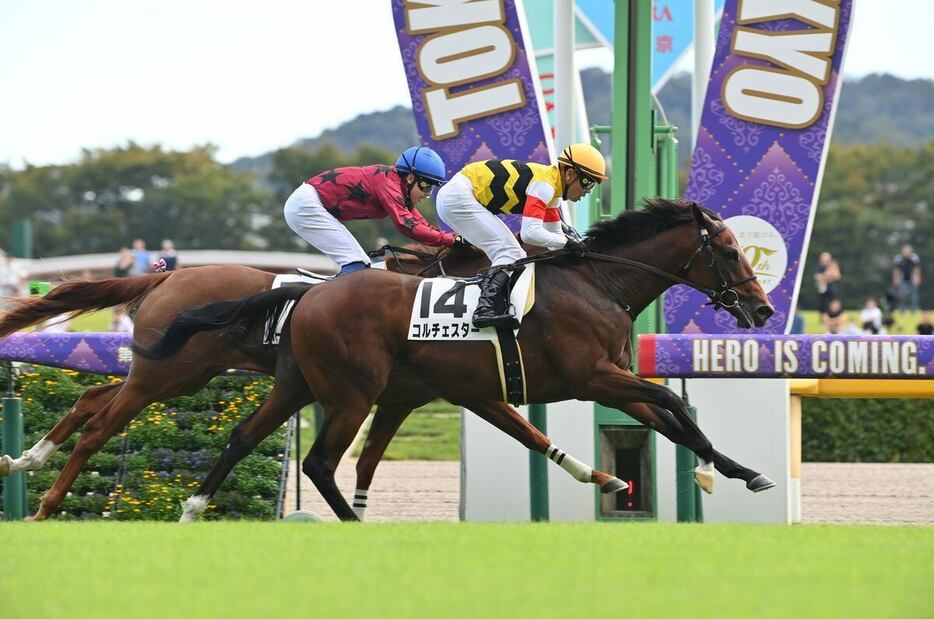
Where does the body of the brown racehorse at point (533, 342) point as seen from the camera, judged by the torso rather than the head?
to the viewer's right

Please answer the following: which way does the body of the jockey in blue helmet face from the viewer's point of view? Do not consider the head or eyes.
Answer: to the viewer's right

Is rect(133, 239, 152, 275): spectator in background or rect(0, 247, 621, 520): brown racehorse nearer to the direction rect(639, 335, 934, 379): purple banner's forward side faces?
the brown racehorse

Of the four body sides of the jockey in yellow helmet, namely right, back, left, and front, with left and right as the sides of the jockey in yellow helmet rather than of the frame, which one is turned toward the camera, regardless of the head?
right
